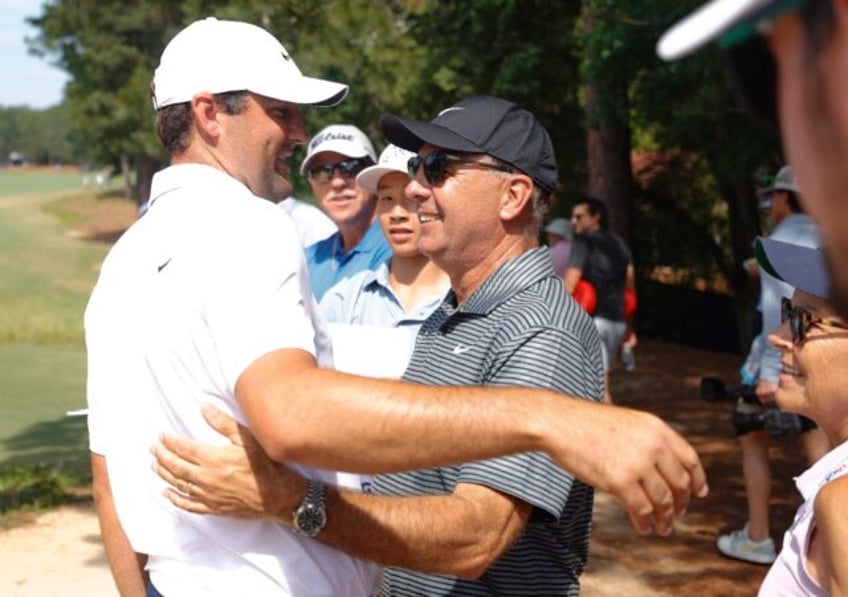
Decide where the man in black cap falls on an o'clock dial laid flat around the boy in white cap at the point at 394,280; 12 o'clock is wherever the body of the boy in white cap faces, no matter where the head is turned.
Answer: The man in black cap is roughly at 12 o'clock from the boy in white cap.

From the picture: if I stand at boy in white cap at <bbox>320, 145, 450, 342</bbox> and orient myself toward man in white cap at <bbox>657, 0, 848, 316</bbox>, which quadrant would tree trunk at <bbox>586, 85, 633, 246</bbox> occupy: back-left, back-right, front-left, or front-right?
back-left

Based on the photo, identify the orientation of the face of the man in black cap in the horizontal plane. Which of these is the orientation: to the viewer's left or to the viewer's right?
to the viewer's left

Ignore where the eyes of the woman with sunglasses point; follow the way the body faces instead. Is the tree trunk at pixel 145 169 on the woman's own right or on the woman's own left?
on the woman's own right

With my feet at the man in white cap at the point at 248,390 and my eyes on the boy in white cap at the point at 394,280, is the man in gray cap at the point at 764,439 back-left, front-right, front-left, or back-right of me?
front-right

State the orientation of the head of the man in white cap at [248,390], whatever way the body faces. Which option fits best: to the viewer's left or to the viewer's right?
to the viewer's right

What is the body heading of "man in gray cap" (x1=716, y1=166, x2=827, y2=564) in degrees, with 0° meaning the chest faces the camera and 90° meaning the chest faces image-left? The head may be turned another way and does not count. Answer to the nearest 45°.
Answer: approximately 90°

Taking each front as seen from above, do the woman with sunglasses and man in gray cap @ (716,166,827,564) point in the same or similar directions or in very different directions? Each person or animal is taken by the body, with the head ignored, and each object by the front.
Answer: same or similar directions

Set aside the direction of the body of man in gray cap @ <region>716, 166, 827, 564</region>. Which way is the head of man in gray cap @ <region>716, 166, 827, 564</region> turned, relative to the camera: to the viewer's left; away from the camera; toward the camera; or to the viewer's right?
to the viewer's left

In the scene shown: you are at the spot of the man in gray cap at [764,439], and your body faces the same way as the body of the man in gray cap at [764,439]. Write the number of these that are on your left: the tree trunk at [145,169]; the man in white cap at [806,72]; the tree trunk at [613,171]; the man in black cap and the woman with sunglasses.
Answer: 3

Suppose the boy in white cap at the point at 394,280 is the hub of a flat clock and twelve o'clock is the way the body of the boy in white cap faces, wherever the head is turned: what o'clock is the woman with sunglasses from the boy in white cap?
The woman with sunglasses is roughly at 11 o'clock from the boy in white cap.

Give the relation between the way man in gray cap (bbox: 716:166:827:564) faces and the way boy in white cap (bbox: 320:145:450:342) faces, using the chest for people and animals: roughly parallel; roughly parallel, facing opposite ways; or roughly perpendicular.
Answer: roughly perpendicular

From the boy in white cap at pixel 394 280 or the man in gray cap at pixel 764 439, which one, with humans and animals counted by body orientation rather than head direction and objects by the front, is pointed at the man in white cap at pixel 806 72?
the boy in white cap

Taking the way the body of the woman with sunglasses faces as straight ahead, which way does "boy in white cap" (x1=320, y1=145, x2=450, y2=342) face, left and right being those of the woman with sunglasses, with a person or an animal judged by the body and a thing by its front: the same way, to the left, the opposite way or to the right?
to the left

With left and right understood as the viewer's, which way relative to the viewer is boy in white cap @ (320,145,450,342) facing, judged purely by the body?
facing the viewer

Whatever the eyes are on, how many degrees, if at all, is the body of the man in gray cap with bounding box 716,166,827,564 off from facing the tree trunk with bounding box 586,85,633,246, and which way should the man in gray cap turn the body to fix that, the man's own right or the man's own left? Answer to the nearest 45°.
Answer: approximately 90° to the man's own right

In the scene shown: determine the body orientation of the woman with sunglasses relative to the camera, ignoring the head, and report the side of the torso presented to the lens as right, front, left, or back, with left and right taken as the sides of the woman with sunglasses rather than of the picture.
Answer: left
